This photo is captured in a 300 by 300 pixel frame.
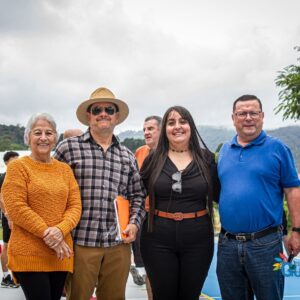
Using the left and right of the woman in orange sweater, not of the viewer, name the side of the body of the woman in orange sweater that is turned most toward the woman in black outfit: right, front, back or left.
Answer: left

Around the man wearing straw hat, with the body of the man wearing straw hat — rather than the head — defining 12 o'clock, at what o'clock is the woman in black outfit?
The woman in black outfit is roughly at 9 o'clock from the man wearing straw hat.

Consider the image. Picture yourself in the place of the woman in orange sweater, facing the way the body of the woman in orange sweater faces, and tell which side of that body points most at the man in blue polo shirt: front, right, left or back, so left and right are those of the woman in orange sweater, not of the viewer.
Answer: left

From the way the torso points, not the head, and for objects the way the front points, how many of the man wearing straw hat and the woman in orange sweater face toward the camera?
2

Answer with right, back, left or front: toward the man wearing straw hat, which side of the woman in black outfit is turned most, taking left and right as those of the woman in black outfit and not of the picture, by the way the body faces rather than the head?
right

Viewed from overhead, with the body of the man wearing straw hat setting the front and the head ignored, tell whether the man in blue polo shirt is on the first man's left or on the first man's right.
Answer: on the first man's left

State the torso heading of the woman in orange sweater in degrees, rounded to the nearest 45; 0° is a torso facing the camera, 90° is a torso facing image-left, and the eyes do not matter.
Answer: approximately 0°
